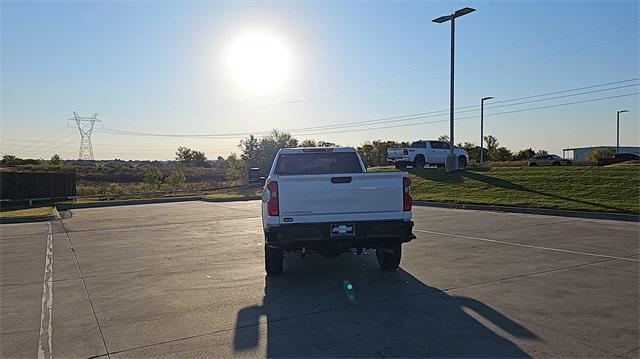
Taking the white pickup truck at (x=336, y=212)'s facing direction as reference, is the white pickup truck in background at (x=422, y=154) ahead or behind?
ahead

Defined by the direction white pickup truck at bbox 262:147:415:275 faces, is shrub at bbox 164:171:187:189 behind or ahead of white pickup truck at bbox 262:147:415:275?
ahead

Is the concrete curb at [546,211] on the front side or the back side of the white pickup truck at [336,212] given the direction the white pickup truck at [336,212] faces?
on the front side

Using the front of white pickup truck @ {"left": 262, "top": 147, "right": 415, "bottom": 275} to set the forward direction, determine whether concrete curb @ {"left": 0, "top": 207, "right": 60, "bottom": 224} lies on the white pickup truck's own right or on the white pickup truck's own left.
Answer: on the white pickup truck's own left

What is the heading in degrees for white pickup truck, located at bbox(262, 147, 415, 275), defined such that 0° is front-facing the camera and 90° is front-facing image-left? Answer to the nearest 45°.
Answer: approximately 180°
